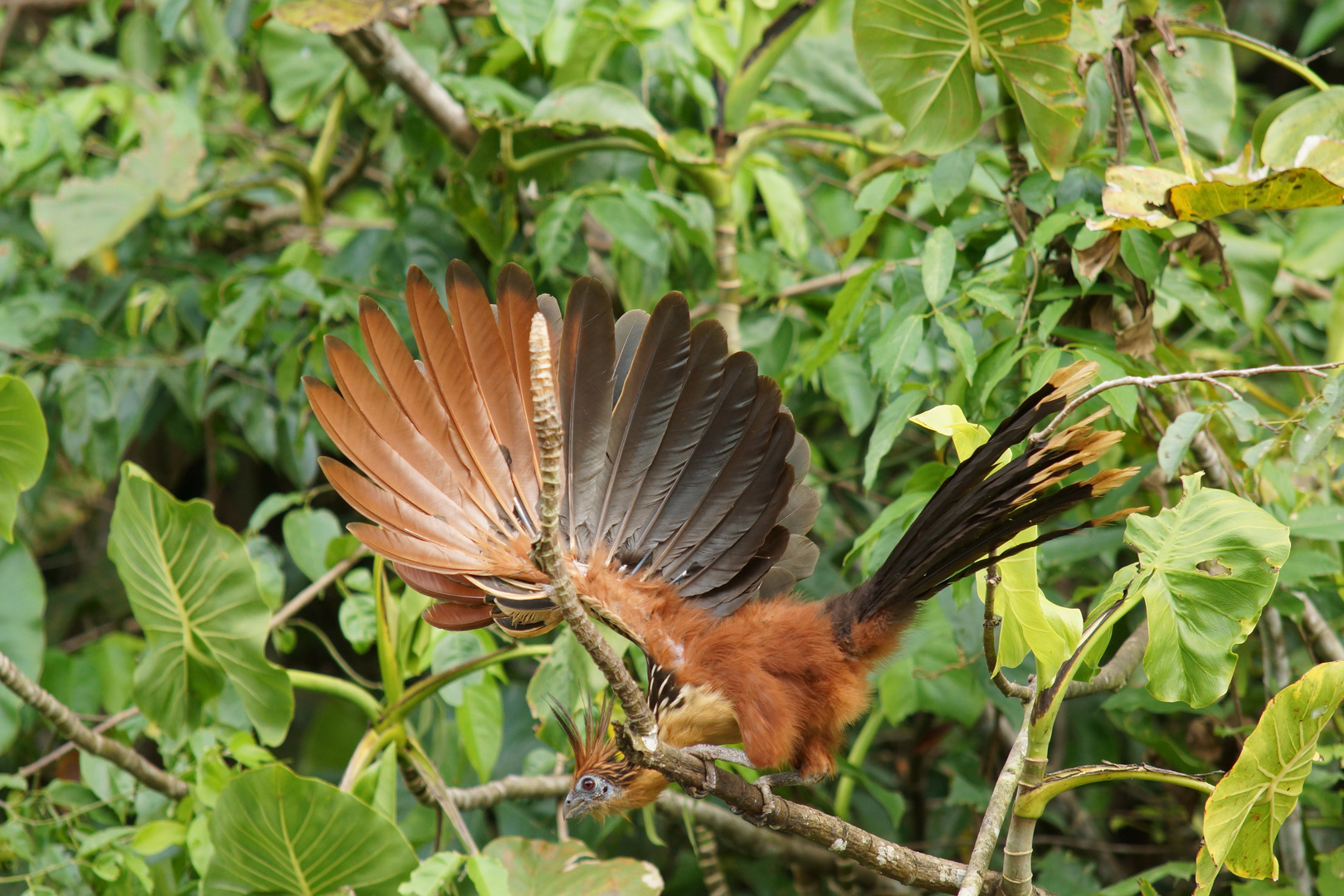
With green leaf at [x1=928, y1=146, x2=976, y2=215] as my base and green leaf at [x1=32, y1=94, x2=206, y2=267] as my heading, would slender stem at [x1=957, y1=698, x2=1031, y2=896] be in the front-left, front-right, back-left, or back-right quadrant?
back-left

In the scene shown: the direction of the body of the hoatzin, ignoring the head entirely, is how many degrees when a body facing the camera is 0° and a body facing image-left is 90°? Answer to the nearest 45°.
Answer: approximately 90°
